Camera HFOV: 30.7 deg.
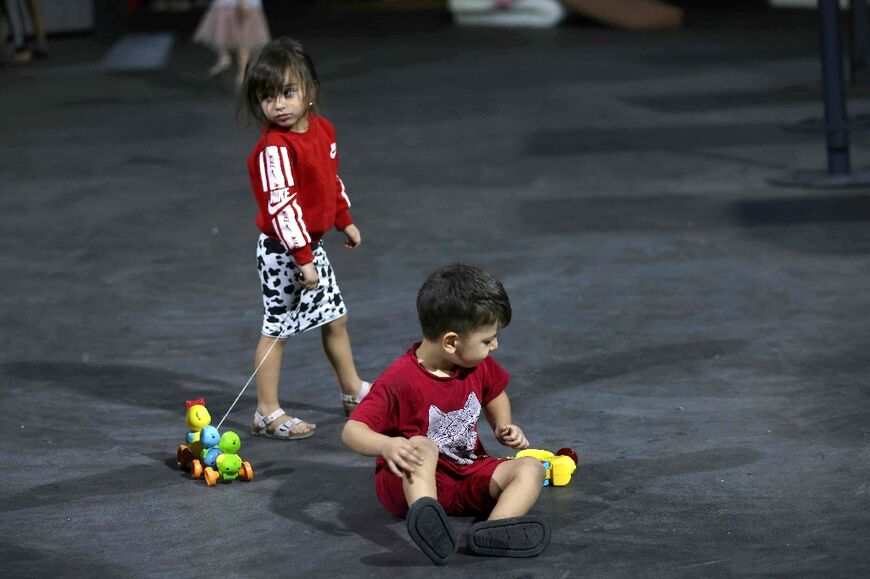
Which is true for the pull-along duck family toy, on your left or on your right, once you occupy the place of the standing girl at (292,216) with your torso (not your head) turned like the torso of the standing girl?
on your right

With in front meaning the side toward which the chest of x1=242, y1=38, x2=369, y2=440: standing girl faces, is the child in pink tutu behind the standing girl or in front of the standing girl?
behind

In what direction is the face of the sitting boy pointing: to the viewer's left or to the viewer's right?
to the viewer's right

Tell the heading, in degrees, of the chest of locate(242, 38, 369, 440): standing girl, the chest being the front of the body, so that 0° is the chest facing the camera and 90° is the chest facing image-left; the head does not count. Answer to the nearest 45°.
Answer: approximately 315°

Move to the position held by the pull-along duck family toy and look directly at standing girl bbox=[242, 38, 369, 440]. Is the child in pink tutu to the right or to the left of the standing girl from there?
left

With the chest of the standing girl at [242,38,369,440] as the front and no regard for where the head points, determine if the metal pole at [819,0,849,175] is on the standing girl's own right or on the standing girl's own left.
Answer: on the standing girl's own left

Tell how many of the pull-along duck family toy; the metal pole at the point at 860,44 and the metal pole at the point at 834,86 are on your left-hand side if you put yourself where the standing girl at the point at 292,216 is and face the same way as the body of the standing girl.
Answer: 2

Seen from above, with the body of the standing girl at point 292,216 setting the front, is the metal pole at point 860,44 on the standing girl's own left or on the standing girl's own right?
on the standing girl's own left

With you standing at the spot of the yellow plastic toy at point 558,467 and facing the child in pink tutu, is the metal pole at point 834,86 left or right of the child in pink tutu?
right
